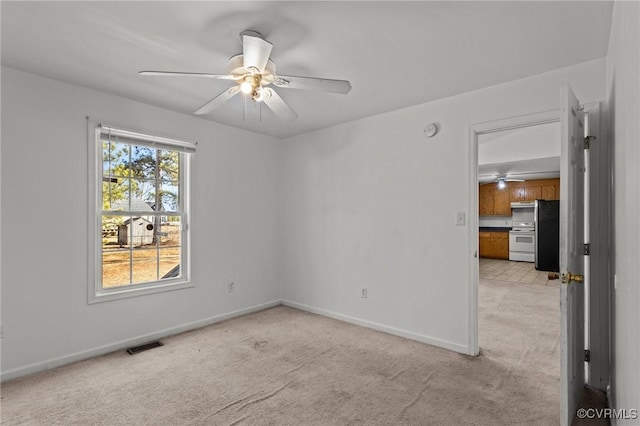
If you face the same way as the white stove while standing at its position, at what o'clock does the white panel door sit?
The white panel door is roughly at 12 o'clock from the white stove.

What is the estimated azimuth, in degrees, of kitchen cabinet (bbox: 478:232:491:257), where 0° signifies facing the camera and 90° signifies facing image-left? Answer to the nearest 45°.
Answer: approximately 0°

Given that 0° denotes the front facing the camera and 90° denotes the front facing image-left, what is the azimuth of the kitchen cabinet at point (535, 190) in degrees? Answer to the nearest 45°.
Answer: approximately 0°

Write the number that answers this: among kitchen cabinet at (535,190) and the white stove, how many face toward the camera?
2

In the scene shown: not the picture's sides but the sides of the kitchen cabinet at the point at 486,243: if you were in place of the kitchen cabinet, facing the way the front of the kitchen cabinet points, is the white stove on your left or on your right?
on your left

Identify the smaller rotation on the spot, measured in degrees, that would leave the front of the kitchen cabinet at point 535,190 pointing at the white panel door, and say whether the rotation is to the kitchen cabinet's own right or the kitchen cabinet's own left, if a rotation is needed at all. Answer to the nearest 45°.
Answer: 0° — it already faces it
